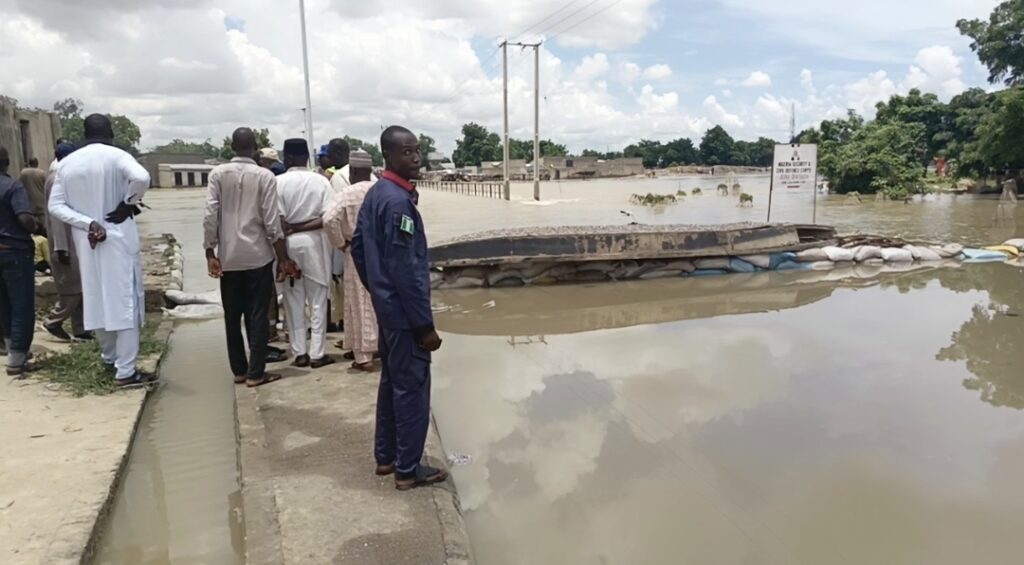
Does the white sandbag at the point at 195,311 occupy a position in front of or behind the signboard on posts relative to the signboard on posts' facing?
in front

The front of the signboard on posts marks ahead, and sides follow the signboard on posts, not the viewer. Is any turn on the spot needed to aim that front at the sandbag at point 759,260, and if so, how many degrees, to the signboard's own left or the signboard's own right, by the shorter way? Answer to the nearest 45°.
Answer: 0° — it already faces it

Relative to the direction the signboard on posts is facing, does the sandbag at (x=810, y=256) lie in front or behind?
in front

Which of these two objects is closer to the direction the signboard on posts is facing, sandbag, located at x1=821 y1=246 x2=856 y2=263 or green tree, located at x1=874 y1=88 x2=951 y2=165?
the sandbag

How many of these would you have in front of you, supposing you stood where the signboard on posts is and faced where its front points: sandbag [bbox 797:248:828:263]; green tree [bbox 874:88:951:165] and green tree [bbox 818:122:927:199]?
1

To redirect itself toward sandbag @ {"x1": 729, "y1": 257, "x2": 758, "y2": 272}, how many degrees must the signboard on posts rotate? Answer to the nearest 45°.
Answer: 0° — it already faces it

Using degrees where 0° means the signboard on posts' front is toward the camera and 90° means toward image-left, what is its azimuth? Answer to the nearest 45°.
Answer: approximately 0°

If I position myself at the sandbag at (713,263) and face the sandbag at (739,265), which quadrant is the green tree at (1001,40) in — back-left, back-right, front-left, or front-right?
front-left

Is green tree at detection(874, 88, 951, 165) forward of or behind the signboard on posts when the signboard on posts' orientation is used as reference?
behind

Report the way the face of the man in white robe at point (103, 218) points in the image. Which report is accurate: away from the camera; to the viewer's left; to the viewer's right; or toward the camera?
away from the camera

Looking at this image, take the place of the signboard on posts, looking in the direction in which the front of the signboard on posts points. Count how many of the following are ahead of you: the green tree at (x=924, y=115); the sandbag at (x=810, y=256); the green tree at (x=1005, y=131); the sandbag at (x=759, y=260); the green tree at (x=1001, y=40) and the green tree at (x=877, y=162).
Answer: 2

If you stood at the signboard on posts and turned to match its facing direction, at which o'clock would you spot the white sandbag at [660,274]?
The white sandbag is roughly at 1 o'clock from the signboard on posts.

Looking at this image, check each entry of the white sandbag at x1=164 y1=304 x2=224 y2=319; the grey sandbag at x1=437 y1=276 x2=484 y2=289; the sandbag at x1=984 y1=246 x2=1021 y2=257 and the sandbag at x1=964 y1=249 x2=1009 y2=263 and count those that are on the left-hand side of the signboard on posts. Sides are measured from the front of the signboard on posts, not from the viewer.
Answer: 2

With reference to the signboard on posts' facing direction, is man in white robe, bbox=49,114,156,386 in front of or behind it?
in front

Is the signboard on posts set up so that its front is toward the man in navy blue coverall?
yes

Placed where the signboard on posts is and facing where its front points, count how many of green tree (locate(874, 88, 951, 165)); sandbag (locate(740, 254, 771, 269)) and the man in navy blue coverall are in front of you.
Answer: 2

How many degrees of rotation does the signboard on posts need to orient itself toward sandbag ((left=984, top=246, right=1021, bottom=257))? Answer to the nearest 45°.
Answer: approximately 90° to its left

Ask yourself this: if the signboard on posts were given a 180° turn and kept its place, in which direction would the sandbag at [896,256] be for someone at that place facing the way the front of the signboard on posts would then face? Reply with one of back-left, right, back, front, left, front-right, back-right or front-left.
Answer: back-right

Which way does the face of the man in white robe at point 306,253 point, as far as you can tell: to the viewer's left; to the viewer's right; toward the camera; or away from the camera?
away from the camera

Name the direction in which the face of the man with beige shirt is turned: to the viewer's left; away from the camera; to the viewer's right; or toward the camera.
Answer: away from the camera
